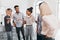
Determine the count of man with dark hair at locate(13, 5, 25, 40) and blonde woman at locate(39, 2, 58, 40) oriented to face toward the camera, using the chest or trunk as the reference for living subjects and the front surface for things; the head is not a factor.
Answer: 1

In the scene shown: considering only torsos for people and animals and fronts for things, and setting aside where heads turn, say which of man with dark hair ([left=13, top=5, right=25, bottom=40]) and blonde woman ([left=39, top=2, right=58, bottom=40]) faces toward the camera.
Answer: the man with dark hair

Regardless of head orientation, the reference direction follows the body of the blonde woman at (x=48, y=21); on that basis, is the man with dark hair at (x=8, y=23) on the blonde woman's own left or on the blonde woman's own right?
on the blonde woman's own left

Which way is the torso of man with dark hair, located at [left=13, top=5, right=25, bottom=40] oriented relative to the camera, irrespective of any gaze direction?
toward the camera

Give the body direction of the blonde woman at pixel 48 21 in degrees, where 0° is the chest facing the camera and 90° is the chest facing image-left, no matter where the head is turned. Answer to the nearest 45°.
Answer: approximately 135°
